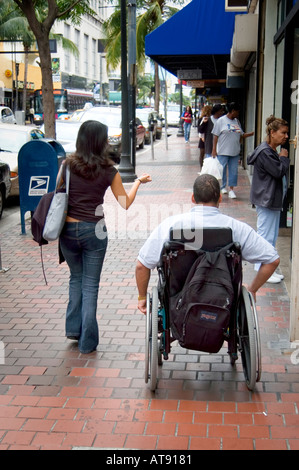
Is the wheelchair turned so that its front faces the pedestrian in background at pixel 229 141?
yes

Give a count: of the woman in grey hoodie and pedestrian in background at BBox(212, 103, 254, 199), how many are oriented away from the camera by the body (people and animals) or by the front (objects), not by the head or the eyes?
0

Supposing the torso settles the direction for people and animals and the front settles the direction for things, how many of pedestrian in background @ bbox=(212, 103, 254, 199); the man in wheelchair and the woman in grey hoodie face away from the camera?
1

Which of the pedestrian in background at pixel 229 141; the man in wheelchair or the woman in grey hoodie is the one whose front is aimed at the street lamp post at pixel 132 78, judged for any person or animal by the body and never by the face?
the man in wheelchair

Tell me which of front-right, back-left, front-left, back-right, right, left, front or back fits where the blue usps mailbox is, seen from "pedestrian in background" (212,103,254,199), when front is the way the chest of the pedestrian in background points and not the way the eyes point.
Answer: right

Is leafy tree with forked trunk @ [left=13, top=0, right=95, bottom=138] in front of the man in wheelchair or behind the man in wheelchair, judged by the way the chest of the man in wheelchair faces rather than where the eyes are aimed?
in front

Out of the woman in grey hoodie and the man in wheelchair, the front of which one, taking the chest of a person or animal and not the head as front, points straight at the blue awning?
the man in wheelchair

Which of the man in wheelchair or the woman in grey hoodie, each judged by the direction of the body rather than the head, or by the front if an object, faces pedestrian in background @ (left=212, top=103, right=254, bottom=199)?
the man in wheelchair

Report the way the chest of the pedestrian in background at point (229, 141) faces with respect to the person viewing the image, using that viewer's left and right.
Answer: facing the viewer and to the right of the viewer

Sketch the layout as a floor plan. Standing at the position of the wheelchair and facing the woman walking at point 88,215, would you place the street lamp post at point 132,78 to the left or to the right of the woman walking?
right

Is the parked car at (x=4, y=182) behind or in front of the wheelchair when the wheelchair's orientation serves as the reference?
in front

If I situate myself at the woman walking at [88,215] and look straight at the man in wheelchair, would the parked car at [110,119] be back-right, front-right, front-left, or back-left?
back-left

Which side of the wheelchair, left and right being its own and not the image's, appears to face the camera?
back

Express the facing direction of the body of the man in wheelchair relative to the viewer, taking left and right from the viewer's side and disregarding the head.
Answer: facing away from the viewer

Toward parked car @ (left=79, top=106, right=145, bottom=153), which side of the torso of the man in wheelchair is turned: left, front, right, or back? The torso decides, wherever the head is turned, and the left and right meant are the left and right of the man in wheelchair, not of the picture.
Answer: front
